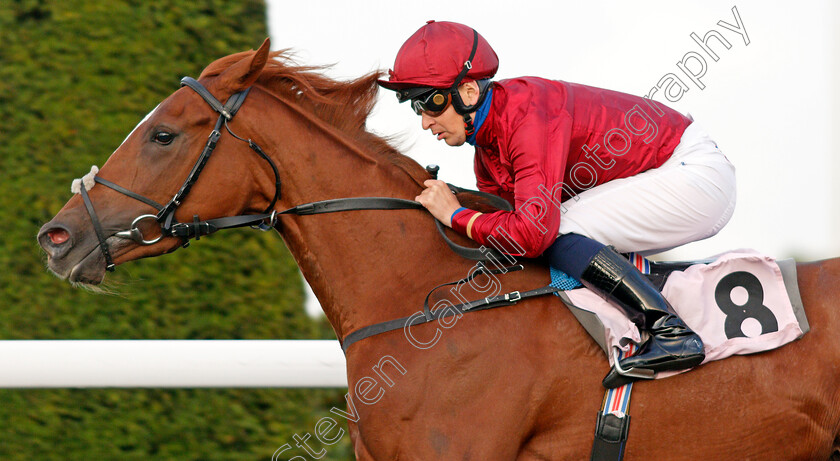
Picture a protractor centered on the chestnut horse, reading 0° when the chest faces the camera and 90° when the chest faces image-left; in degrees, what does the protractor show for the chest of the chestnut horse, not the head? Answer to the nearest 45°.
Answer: approximately 90°

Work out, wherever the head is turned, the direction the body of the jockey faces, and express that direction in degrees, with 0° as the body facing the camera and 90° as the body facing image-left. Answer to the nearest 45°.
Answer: approximately 90°
